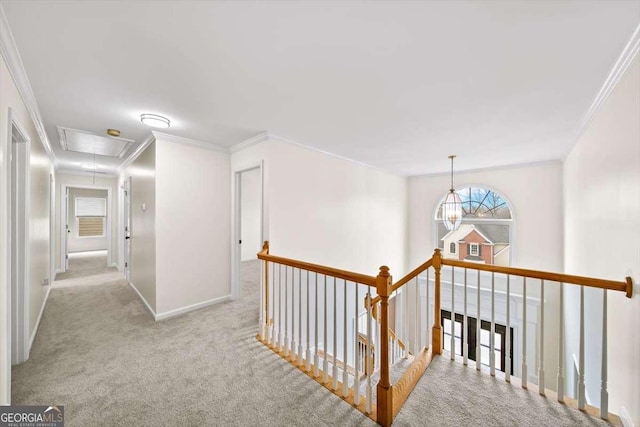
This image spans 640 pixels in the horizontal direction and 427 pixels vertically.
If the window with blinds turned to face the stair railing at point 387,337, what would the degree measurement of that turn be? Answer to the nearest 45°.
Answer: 0° — it already faces it

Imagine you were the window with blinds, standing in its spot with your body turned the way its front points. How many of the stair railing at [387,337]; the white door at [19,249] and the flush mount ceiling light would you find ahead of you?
3

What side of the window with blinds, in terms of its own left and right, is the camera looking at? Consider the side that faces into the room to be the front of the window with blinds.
front

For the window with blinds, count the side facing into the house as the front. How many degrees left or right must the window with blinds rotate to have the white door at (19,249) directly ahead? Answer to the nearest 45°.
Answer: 0° — it already faces it

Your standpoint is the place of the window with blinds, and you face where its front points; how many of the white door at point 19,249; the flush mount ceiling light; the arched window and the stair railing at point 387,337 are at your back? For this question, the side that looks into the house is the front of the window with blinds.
0

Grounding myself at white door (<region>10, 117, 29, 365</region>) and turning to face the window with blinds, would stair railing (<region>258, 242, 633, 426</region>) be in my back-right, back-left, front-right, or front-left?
back-right

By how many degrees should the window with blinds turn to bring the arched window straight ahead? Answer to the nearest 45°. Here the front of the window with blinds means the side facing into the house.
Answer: approximately 45° to its left

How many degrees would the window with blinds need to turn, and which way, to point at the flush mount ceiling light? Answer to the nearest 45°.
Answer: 0° — it already faces it
